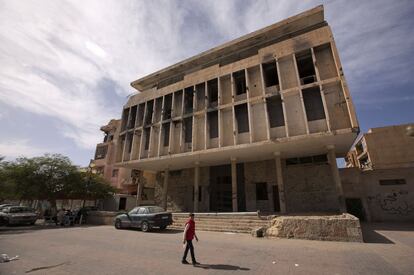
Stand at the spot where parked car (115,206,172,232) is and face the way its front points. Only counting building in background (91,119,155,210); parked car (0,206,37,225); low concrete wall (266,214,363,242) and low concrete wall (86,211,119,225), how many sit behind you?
1

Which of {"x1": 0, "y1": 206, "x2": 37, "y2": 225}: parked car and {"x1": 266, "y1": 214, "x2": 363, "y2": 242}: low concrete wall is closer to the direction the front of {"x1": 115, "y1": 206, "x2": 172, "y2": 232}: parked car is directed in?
the parked car

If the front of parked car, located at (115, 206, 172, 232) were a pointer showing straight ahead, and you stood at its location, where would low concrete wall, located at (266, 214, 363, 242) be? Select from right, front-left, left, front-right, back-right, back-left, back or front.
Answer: back

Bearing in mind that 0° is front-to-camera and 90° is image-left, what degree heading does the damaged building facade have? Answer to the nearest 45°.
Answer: approximately 45°

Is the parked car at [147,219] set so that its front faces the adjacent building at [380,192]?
no

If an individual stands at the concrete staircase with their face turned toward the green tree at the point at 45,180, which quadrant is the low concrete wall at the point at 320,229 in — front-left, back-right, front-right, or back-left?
back-left

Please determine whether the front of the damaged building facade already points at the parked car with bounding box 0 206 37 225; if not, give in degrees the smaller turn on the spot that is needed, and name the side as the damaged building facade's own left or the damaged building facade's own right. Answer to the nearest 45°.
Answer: approximately 45° to the damaged building facade's own right

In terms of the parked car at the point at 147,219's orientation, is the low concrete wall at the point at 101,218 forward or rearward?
forward

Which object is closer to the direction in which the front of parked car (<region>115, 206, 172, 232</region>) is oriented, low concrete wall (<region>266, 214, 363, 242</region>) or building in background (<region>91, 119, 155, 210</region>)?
the building in background

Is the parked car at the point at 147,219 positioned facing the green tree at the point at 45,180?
yes

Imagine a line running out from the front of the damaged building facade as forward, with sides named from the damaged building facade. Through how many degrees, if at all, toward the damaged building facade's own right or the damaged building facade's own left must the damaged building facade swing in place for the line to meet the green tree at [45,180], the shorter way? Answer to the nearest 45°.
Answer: approximately 45° to the damaged building facade's own right

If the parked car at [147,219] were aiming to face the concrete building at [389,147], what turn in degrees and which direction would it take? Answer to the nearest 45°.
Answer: approximately 135° to its right

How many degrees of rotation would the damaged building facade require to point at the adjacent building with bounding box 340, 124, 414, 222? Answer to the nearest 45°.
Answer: approximately 135° to its left

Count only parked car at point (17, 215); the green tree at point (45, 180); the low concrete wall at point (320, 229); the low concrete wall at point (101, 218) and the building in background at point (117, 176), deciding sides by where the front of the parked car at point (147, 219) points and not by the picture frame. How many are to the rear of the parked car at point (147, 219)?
1

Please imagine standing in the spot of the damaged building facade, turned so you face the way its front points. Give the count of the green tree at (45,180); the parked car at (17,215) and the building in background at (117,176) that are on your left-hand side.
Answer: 0

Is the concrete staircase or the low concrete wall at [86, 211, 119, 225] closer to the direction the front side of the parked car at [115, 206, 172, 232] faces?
the low concrete wall

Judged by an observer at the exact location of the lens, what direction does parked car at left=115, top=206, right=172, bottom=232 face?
facing away from the viewer and to the left of the viewer
